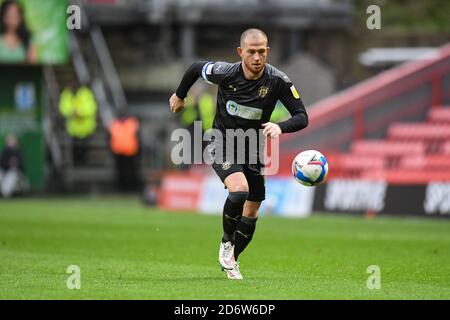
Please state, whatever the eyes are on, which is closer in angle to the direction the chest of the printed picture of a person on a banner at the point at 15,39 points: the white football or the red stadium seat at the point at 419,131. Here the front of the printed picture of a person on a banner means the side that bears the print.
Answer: the white football

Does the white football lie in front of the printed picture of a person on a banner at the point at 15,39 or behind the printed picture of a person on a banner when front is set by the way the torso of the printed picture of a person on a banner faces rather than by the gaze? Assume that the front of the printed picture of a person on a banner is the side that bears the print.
in front

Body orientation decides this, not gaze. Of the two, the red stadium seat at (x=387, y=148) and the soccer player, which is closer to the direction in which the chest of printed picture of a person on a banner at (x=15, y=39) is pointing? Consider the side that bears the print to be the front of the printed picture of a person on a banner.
the soccer player

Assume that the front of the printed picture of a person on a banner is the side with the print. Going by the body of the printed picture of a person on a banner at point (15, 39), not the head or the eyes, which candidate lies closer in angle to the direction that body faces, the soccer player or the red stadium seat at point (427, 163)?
the soccer player

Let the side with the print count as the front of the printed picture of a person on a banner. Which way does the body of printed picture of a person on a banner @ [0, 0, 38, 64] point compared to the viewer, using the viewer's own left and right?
facing the viewer

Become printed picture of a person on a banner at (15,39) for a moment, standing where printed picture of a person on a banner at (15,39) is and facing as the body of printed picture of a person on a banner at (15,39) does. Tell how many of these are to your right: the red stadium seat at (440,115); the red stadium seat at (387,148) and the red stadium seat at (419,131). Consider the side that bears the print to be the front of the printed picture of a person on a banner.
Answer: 0

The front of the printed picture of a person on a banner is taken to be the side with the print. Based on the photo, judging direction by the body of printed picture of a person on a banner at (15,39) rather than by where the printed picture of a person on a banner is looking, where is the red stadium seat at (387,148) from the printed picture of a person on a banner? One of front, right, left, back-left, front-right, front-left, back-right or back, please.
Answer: front-left
